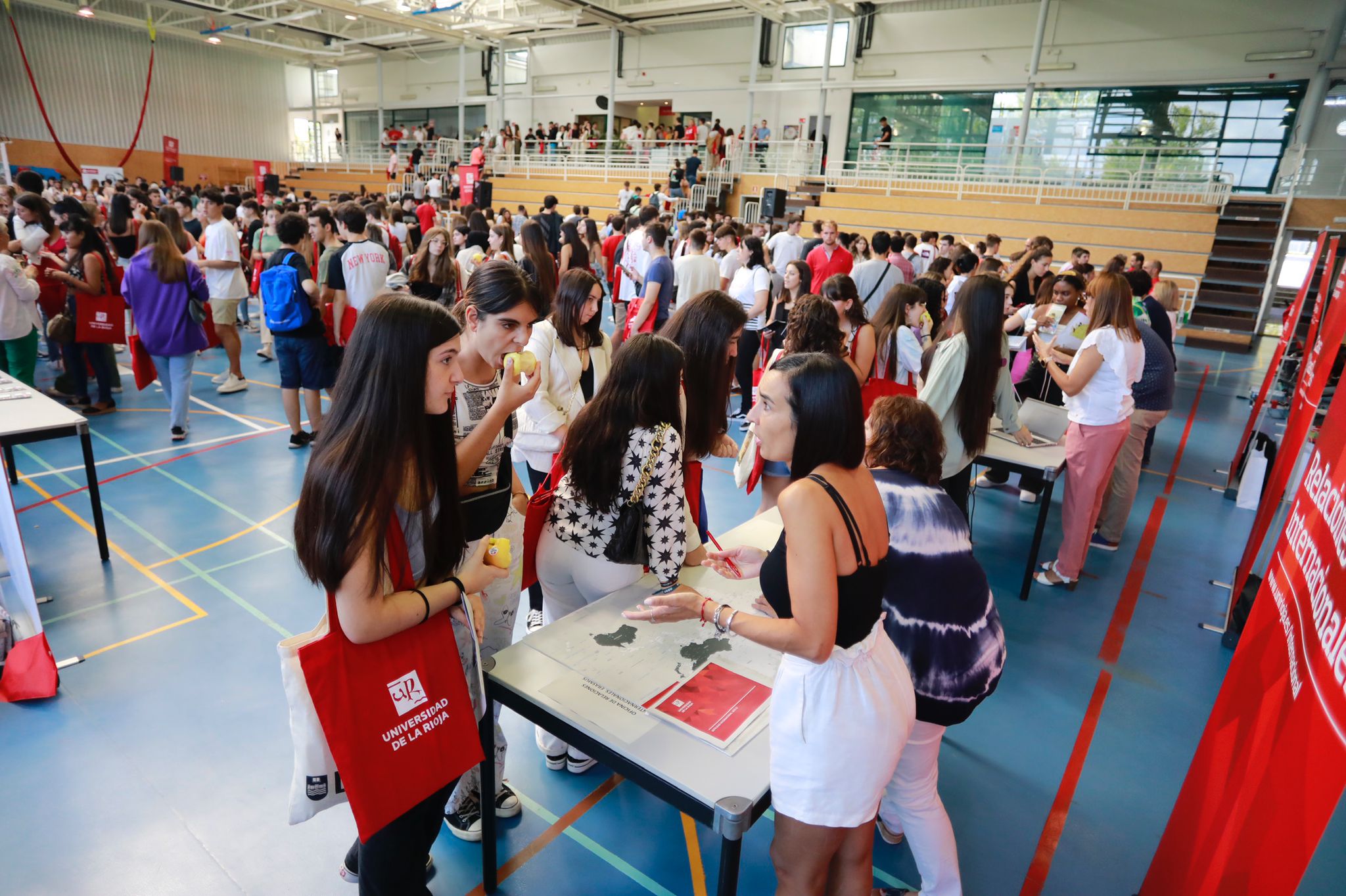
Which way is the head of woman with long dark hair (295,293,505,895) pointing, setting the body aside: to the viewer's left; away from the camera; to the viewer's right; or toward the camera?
to the viewer's right

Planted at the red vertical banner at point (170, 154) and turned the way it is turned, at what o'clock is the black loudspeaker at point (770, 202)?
The black loudspeaker is roughly at 11 o'clock from the red vertical banner.

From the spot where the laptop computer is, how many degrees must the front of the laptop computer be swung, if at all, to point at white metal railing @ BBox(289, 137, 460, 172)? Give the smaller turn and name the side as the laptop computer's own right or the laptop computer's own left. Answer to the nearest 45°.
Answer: approximately 90° to the laptop computer's own right

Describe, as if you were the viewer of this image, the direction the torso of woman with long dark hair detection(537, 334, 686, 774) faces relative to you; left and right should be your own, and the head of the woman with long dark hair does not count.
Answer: facing away from the viewer and to the right of the viewer

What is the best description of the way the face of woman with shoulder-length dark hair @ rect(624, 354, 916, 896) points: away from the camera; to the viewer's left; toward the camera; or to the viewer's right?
to the viewer's left

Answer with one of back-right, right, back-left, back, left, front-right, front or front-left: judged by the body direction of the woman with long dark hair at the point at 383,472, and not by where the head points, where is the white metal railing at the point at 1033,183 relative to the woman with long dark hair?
front-left

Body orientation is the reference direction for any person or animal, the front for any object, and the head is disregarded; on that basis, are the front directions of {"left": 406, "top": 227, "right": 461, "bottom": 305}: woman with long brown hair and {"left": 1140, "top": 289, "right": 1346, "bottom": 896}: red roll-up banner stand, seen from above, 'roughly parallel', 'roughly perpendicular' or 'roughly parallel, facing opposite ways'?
roughly perpendicular

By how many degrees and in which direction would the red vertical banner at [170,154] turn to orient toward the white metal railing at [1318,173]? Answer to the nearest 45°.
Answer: approximately 45° to its left

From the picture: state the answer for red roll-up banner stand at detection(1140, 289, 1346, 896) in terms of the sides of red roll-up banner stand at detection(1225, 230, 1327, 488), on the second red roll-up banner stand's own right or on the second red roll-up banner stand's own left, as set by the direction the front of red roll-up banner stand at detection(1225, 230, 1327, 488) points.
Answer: on the second red roll-up banner stand's own left

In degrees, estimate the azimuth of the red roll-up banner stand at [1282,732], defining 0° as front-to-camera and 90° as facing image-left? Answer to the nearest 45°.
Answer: approximately 45°
